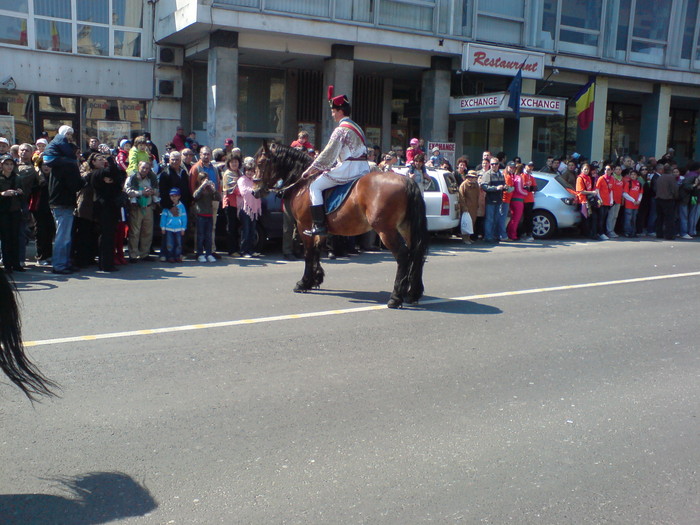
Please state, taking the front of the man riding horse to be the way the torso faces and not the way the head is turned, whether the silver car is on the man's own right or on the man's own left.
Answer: on the man's own right

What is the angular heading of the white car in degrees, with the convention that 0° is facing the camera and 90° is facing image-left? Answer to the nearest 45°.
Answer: approximately 135°

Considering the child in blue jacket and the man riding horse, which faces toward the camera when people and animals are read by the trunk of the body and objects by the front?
the child in blue jacket

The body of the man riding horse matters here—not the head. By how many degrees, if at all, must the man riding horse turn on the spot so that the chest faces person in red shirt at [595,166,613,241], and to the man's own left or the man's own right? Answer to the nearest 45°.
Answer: approximately 135° to the man's own right

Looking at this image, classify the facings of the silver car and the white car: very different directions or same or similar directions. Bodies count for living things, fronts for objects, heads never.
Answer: same or similar directions

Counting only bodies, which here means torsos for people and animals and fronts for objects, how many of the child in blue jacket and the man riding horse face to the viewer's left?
1

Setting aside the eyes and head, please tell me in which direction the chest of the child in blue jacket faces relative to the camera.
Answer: toward the camera

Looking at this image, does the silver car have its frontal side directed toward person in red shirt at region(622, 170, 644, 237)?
no

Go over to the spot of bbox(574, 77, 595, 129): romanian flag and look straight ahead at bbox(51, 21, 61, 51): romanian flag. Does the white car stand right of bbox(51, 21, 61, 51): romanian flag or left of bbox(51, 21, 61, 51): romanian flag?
left

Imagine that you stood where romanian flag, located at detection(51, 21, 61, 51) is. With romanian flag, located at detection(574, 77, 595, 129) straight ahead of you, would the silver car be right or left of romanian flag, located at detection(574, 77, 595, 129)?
right

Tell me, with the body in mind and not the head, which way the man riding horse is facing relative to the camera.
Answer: to the viewer's left

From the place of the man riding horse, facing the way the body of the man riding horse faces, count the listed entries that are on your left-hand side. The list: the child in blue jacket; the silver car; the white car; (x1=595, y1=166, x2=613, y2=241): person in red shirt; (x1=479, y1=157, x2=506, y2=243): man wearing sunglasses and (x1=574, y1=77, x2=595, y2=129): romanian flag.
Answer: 0

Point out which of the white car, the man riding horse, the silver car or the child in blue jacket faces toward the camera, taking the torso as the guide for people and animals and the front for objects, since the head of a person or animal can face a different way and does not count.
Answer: the child in blue jacket

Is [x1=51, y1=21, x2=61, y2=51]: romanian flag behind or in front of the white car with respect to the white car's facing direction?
in front

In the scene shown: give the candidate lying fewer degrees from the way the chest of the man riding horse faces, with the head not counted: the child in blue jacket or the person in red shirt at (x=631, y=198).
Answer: the child in blue jacket

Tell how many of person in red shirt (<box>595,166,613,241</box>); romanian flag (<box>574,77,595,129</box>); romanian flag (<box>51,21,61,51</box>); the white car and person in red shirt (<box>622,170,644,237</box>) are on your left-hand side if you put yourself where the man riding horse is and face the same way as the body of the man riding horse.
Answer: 0

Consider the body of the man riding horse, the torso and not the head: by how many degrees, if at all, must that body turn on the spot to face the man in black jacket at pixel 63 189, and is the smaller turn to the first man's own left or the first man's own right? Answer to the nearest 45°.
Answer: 0° — they already face them

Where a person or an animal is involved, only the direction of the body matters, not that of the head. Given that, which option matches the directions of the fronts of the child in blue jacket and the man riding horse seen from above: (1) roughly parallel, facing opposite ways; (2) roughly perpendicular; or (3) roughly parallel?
roughly perpendicular

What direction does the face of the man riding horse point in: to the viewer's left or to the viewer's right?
to the viewer's left

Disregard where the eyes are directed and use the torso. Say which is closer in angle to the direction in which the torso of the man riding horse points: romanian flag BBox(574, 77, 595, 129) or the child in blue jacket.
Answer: the child in blue jacket
